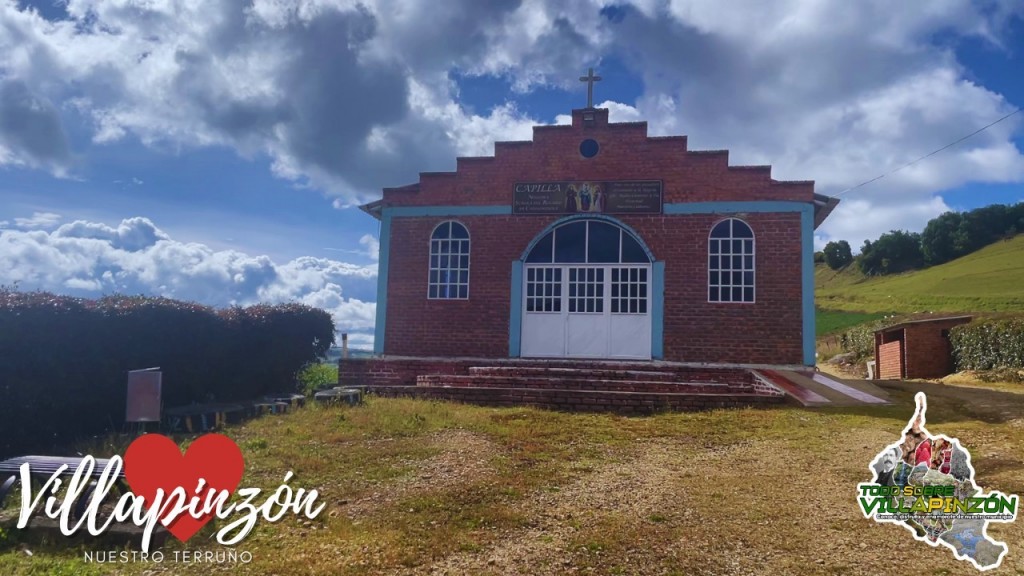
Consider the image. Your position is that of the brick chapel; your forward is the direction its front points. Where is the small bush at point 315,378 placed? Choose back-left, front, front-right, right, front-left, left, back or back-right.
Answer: right

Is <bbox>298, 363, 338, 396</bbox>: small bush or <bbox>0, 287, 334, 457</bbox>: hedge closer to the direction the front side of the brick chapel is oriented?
the hedge

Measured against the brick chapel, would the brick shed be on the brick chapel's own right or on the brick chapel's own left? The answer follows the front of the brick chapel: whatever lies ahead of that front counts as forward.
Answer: on the brick chapel's own left

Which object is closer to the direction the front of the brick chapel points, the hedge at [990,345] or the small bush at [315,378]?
the small bush

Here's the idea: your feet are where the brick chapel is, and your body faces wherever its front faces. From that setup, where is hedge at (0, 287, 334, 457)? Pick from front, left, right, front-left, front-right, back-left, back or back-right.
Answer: front-right

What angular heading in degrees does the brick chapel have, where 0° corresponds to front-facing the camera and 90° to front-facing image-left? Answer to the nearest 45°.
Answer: approximately 0°

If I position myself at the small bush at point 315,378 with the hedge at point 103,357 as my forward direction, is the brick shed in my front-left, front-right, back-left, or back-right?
back-left

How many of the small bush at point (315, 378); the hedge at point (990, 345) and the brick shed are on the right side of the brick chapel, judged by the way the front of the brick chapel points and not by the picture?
1

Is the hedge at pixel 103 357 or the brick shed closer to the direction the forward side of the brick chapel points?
the hedge

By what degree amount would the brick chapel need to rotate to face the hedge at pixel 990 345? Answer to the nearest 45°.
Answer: approximately 135° to its left
